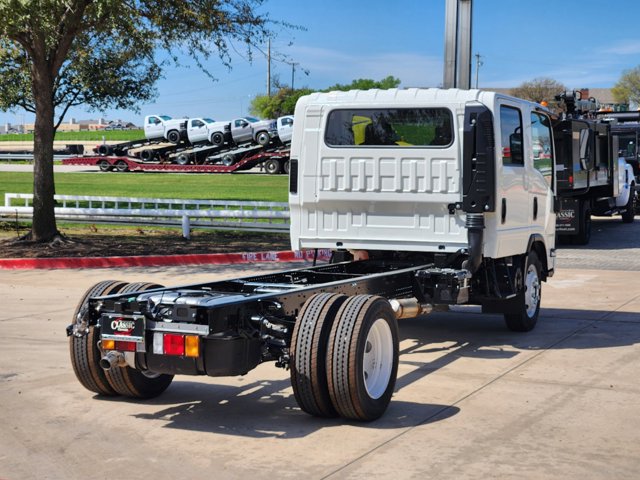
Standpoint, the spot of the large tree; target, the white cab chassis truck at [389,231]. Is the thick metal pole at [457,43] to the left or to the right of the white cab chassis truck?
left

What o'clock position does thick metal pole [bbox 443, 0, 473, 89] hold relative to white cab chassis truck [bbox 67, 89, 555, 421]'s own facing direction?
The thick metal pole is roughly at 11 o'clock from the white cab chassis truck.

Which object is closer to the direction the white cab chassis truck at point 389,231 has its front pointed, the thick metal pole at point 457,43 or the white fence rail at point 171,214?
the thick metal pole

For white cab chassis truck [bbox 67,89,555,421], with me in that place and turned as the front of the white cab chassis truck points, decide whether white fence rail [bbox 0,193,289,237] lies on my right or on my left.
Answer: on my left

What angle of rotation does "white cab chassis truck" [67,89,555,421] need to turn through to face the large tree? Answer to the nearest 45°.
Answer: approximately 90° to its left

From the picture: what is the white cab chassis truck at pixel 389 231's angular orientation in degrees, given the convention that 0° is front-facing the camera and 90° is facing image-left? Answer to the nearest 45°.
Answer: approximately 225°
